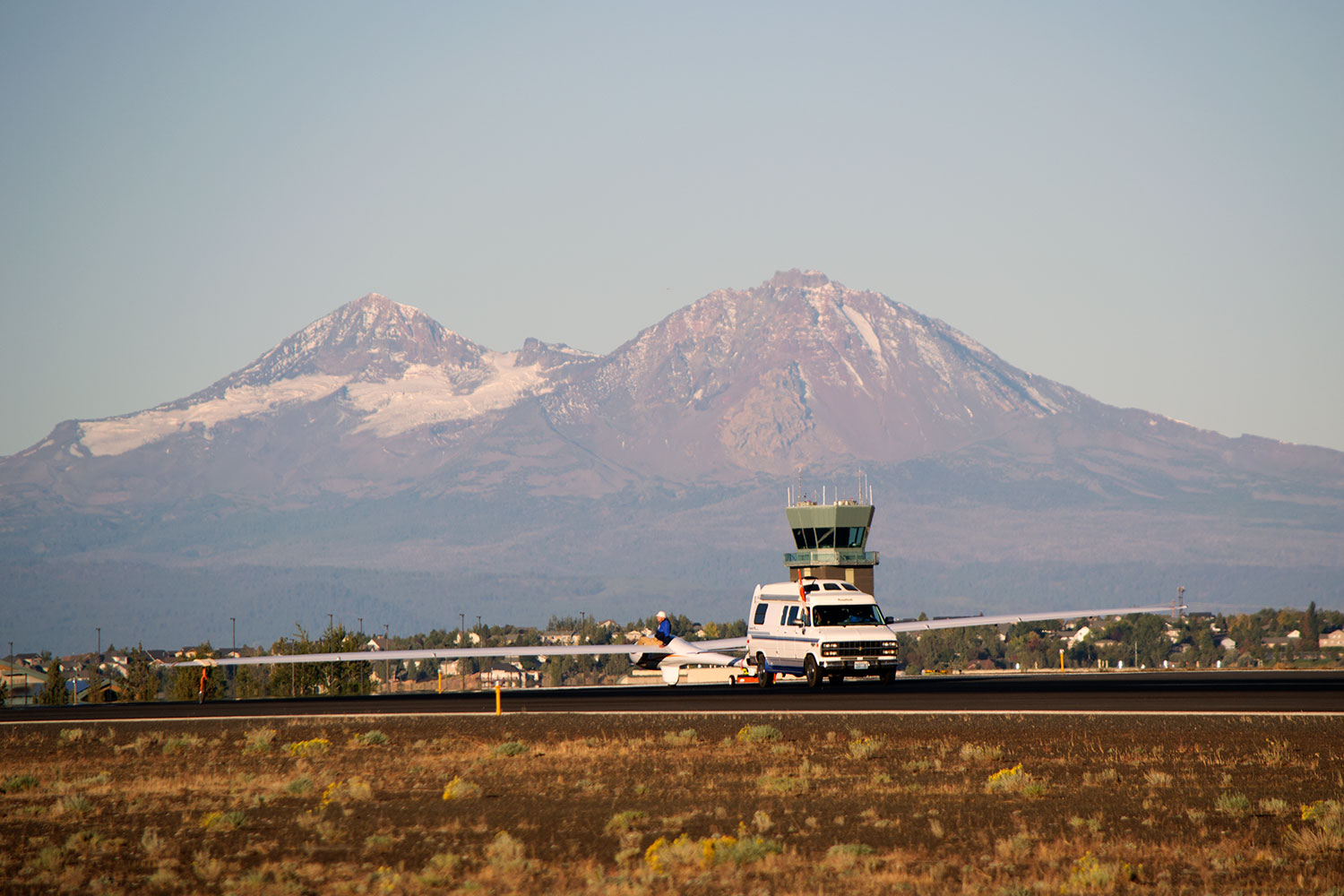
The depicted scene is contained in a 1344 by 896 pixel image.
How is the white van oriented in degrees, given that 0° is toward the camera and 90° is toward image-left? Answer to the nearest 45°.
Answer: approximately 315°

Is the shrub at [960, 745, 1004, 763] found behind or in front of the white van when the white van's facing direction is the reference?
in front

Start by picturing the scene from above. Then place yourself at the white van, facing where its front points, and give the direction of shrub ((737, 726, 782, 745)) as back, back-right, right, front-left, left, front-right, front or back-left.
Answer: front-right

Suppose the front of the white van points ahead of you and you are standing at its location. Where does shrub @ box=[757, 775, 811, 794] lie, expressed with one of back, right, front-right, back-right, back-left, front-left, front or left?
front-right

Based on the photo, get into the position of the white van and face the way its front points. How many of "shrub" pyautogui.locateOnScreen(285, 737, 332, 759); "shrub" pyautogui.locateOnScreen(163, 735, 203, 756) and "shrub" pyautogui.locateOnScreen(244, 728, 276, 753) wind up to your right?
3

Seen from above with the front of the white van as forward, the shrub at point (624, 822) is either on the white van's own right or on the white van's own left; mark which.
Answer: on the white van's own right

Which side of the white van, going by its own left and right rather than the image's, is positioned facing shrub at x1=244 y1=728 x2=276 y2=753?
front

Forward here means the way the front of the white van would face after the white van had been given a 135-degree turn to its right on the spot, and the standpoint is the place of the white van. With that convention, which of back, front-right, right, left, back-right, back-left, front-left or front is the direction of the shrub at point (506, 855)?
left

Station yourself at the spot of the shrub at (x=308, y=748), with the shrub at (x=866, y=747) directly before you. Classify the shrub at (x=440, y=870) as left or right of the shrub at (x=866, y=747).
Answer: right

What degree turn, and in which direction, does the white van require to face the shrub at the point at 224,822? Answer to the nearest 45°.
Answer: approximately 45° to its right

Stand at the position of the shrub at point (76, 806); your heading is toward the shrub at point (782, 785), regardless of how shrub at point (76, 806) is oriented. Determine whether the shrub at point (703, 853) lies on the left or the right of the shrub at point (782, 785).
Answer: right

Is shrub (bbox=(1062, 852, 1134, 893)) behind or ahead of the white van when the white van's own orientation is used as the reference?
ahead

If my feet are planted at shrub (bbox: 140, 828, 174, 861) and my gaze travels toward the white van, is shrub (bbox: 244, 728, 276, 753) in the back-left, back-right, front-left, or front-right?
front-left

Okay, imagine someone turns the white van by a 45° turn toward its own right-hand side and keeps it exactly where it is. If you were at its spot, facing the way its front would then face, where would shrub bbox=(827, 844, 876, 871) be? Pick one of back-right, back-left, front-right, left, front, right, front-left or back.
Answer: front
